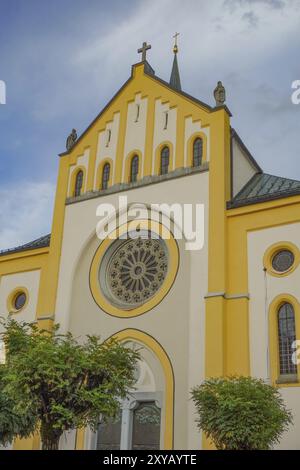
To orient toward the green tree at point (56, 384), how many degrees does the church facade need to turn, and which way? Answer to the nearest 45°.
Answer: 0° — it already faces it

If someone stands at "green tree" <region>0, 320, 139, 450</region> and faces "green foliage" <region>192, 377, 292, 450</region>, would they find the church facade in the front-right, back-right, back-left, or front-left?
front-left
